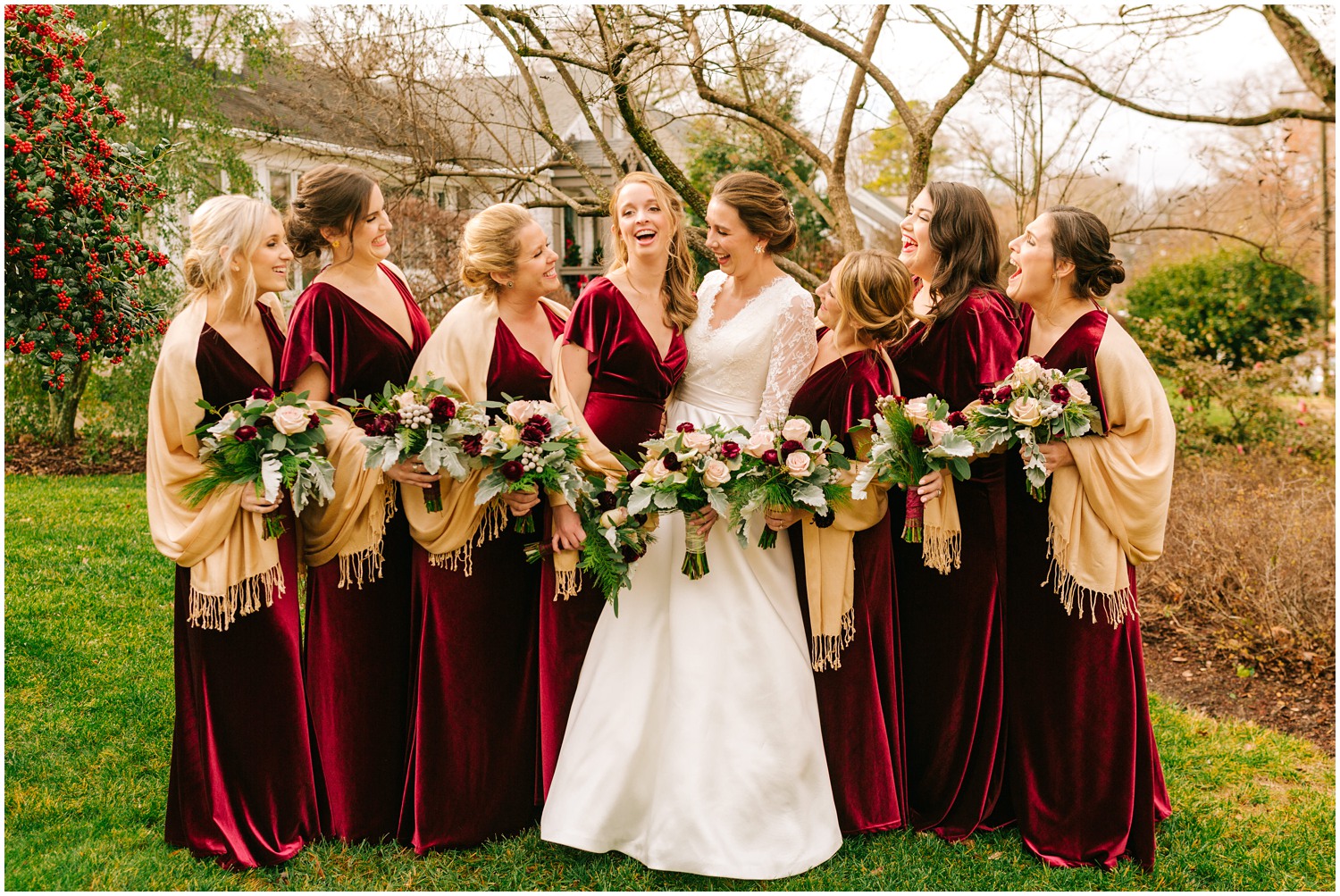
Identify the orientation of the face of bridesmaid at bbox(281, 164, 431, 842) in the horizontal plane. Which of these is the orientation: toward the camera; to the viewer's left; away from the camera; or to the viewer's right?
to the viewer's right

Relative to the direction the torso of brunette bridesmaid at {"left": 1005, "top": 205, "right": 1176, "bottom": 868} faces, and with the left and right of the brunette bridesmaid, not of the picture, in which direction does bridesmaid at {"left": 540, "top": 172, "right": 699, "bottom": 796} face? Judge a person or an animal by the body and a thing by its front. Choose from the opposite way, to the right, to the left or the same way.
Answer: to the left

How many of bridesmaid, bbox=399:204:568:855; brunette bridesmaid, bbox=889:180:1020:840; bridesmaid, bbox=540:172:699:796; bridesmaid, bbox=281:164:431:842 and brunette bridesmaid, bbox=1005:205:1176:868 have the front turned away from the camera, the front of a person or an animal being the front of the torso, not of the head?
0

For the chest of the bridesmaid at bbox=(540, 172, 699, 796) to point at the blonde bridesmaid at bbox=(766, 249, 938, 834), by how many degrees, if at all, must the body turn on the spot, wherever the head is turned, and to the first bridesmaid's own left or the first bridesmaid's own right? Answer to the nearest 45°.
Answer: approximately 45° to the first bridesmaid's own left

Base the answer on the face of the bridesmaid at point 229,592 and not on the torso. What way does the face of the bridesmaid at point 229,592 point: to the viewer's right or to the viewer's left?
to the viewer's right

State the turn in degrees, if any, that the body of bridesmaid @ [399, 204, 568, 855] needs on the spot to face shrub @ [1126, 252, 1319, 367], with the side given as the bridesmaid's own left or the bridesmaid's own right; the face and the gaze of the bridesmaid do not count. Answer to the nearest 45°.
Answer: approximately 90° to the bridesmaid's own left

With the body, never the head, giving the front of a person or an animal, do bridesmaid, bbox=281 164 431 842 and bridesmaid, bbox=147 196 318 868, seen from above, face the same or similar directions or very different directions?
same or similar directions

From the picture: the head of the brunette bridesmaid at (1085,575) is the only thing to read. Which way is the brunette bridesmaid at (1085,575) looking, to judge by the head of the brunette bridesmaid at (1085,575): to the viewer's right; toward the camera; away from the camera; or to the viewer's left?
to the viewer's left

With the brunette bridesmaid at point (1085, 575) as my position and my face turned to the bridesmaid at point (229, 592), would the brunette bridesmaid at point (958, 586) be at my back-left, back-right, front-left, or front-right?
front-right

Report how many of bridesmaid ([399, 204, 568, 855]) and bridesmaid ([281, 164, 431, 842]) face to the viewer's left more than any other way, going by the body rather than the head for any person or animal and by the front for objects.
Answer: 0

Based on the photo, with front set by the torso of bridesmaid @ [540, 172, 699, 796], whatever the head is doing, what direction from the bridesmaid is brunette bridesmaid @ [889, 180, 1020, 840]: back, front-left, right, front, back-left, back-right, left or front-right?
front-left

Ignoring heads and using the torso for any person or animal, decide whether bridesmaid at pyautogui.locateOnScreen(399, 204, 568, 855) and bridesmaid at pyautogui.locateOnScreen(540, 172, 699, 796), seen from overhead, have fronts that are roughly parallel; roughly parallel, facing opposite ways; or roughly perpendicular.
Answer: roughly parallel

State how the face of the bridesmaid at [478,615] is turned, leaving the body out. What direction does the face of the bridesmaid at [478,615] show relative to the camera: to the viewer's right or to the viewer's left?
to the viewer's right

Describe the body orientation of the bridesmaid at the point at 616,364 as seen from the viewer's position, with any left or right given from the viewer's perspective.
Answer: facing the viewer and to the right of the viewer

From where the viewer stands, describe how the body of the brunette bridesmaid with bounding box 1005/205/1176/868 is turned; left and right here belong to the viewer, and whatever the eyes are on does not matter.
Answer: facing the viewer and to the left of the viewer

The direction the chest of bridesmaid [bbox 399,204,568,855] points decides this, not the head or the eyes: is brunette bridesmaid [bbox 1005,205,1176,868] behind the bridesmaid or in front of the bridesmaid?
in front
